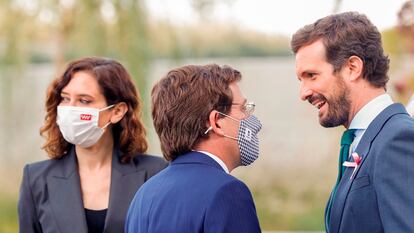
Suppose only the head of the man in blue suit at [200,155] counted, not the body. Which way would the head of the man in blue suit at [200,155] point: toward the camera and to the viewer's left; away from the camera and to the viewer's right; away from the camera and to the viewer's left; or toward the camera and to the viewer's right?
away from the camera and to the viewer's right

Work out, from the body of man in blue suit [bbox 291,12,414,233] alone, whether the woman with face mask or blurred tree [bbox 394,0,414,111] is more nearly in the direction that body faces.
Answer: the woman with face mask

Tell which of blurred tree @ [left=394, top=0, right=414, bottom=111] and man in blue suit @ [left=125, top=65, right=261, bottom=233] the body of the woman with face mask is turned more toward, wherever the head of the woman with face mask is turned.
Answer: the man in blue suit

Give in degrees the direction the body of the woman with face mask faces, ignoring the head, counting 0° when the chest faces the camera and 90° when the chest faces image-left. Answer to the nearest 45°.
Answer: approximately 0°

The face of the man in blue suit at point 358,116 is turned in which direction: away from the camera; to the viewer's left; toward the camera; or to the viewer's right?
to the viewer's left

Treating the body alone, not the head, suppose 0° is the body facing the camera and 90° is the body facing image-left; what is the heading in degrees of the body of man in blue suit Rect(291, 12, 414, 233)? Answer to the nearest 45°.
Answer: approximately 90°

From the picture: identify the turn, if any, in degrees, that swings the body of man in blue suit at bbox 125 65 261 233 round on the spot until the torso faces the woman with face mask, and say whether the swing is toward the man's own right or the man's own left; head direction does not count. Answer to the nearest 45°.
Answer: approximately 90° to the man's own left
